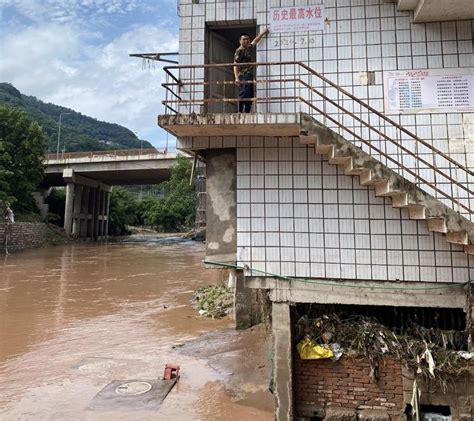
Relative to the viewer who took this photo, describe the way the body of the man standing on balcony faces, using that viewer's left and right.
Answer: facing the viewer

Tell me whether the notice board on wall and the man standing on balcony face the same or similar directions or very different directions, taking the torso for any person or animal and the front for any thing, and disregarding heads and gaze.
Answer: same or similar directions

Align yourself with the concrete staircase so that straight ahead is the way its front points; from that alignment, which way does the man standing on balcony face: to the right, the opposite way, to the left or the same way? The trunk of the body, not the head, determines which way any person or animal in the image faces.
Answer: to the right

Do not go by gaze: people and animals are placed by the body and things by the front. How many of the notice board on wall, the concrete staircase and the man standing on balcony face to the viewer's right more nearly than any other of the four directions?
1

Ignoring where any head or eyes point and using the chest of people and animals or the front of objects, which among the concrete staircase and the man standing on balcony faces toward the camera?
the man standing on balcony

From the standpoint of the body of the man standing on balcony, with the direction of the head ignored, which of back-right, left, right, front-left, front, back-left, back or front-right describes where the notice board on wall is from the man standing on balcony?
left

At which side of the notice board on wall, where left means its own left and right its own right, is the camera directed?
front

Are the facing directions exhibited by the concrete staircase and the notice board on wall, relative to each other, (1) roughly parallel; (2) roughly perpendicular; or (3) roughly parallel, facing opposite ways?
roughly perpendicular

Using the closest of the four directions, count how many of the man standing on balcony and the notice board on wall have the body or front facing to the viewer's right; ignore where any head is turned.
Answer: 0

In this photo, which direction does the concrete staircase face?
to the viewer's right

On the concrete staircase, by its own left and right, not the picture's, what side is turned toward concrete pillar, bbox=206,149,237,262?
back

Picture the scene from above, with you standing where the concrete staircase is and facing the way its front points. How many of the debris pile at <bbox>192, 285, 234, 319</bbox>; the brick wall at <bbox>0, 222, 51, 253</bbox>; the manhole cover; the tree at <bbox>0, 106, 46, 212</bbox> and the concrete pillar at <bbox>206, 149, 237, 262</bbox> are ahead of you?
0

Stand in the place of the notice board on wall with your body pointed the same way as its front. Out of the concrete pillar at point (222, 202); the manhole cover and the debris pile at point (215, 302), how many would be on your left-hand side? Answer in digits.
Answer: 0

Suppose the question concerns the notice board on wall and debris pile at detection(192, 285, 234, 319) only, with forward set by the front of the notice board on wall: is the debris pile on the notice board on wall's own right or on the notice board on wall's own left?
on the notice board on wall's own right
